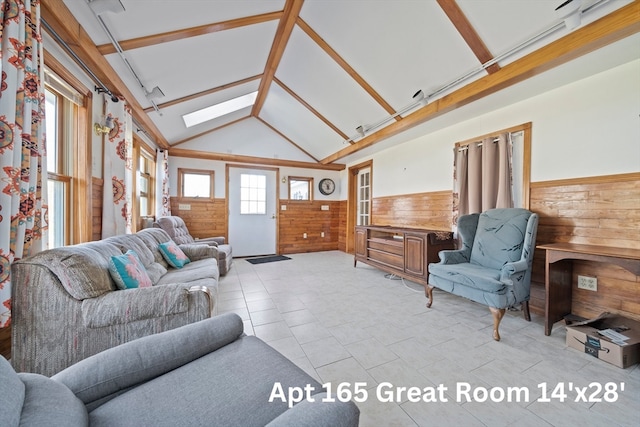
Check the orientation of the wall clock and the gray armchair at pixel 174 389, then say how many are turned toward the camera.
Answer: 1

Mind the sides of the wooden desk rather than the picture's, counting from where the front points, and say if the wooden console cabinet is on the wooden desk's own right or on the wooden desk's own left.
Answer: on the wooden desk's own right

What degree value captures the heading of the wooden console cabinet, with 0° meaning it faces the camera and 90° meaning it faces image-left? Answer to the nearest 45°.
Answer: approximately 45°

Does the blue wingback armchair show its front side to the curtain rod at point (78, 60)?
yes

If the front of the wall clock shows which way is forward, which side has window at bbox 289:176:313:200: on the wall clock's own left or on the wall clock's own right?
on the wall clock's own right

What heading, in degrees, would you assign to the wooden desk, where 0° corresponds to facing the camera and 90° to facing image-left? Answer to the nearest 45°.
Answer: approximately 45°

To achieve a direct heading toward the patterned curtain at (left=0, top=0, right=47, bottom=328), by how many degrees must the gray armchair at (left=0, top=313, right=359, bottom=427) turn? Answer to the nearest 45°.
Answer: approximately 90° to its left

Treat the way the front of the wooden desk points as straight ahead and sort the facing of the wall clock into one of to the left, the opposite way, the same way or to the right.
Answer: to the left

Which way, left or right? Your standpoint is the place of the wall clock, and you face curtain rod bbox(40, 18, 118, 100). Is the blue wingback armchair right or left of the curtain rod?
left
